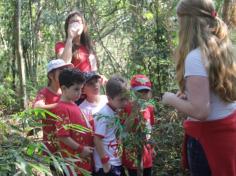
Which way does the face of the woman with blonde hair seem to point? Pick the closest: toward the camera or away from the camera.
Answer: away from the camera

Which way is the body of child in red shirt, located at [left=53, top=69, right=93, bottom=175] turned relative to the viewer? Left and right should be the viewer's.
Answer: facing the viewer and to the right of the viewer

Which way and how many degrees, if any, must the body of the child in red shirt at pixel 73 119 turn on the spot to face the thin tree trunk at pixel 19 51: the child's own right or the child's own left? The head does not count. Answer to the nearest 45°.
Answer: approximately 135° to the child's own left

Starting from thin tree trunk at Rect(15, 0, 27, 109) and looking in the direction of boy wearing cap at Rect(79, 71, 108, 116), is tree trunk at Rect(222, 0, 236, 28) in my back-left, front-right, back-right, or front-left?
front-left

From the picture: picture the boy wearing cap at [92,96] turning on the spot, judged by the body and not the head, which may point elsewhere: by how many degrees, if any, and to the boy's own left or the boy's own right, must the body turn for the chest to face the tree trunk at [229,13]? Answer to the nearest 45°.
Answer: approximately 90° to the boy's own left

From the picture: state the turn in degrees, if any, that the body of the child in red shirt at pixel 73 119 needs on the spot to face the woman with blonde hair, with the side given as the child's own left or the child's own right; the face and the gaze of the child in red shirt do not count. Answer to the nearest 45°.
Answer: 0° — they already face them

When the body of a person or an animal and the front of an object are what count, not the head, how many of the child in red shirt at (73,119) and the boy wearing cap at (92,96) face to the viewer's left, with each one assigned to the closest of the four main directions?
0

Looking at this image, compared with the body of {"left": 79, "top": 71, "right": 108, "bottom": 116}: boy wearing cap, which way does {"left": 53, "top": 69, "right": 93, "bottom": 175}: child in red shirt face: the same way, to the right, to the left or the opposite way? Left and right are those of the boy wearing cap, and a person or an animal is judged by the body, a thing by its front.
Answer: the same way
